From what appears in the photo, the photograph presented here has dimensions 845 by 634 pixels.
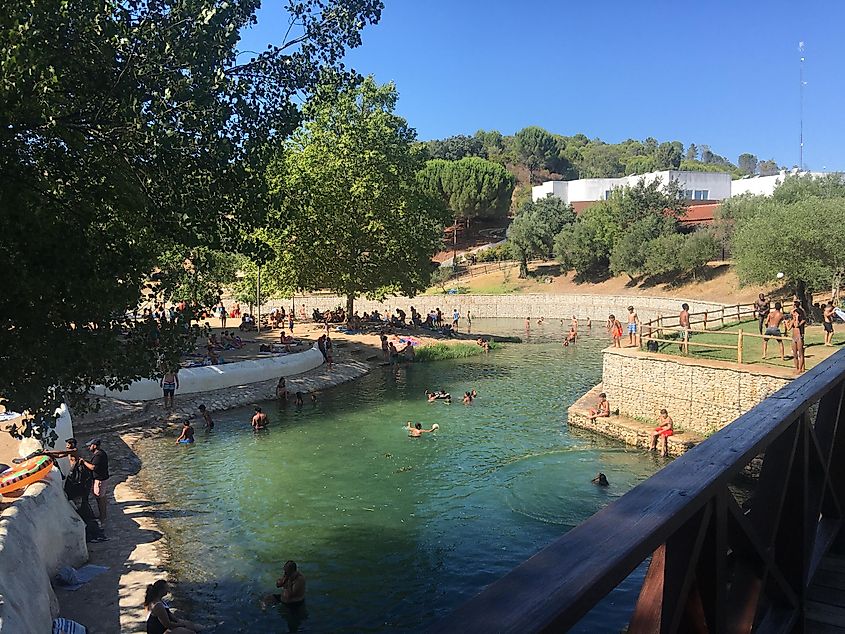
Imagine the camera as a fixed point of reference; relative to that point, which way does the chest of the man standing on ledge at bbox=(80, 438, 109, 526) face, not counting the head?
to the viewer's left

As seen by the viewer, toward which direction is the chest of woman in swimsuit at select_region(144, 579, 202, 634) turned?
to the viewer's right

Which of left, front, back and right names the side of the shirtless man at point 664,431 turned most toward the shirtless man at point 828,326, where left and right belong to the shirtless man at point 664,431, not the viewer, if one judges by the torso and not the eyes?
back

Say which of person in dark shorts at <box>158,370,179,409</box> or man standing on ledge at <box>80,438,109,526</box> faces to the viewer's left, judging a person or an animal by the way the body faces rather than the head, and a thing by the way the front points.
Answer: the man standing on ledge

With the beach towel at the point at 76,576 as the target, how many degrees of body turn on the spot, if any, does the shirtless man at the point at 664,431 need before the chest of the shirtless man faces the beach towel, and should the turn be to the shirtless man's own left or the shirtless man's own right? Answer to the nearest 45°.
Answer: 0° — they already face it

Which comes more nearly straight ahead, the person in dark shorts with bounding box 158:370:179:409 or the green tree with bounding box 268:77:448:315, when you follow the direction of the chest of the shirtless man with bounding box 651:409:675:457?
the person in dark shorts

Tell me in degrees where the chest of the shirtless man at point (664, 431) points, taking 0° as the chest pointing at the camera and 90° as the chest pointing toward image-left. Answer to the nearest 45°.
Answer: approximately 45°

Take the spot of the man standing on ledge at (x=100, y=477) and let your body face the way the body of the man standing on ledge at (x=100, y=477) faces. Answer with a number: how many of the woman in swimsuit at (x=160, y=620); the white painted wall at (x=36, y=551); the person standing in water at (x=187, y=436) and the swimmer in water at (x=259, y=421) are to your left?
2

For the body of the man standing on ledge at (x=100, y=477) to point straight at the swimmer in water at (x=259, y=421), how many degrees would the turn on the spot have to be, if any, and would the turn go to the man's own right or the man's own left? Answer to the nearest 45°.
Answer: approximately 135° to the man's own right

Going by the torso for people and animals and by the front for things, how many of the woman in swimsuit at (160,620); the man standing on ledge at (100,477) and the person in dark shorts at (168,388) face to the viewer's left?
1

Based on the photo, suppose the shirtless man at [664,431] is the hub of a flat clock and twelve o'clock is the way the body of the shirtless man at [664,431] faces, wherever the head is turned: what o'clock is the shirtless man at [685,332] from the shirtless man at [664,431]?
the shirtless man at [685,332] is roughly at 5 o'clock from the shirtless man at [664,431].
